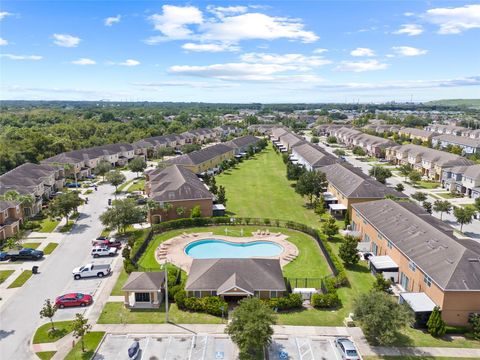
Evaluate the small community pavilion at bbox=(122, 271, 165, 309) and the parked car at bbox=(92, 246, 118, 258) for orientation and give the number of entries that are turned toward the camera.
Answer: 1

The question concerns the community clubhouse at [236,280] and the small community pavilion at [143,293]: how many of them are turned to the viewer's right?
0

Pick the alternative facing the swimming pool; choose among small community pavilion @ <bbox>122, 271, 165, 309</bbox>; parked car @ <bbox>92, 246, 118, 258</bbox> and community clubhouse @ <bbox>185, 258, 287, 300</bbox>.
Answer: the parked car

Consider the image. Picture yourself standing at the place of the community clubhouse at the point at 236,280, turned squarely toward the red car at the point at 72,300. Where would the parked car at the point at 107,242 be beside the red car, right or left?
right

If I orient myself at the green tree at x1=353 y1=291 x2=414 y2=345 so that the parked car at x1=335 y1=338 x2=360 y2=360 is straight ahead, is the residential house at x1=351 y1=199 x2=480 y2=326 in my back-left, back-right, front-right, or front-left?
back-right

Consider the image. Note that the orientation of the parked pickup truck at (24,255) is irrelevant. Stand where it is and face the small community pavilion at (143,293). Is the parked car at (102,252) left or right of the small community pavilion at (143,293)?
left

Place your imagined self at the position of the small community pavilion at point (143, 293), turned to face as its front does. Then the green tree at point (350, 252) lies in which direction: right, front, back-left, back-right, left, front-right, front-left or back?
left

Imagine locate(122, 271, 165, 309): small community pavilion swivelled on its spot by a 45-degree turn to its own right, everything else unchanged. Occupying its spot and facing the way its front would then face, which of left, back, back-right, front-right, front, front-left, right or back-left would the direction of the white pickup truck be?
right

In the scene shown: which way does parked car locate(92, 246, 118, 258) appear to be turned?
to the viewer's right

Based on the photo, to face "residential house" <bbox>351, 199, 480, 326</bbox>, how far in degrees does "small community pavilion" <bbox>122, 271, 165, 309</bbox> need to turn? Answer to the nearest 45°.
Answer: approximately 90° to its left

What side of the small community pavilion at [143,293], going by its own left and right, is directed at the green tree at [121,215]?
back
